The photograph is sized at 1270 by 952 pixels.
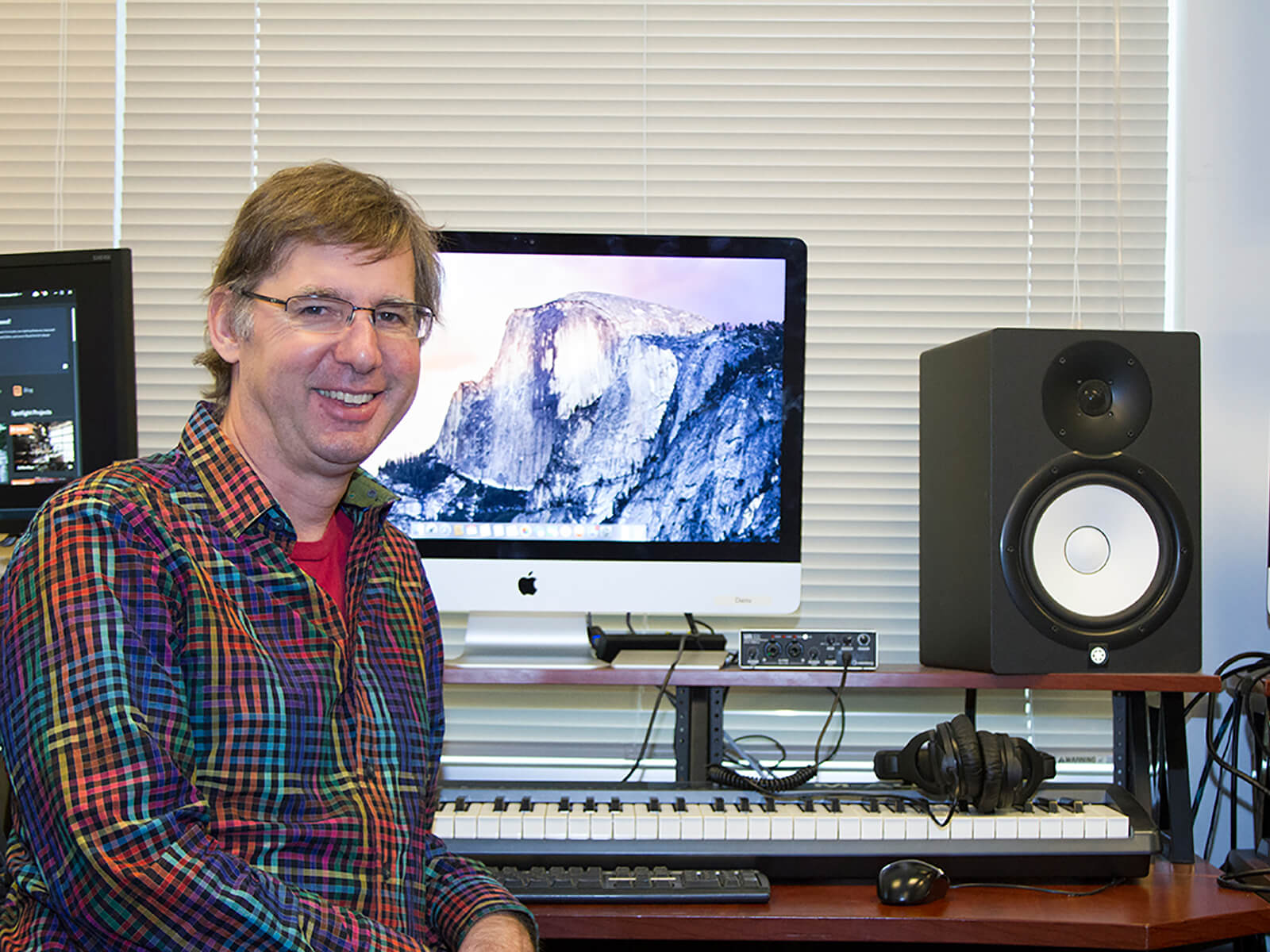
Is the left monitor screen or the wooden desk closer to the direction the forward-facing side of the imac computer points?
the wooden desk

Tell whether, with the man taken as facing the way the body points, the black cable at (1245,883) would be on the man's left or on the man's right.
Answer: on the man's left

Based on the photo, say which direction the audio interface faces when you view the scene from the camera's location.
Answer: facing the viewer

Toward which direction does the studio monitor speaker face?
toward the camera

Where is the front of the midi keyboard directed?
toward the camera

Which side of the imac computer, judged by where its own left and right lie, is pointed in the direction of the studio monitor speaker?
left

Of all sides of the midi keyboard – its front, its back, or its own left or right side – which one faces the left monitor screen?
right

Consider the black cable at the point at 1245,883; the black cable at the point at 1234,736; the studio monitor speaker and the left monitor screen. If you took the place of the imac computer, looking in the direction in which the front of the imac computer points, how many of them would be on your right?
1

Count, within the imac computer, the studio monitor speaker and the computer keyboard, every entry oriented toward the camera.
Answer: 3
